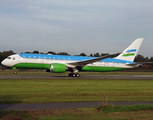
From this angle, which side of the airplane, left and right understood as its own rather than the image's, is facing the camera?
left
